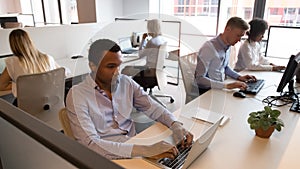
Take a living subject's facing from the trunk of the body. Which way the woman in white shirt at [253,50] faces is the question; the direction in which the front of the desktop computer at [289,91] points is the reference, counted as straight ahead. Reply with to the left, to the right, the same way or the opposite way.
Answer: the opposite way

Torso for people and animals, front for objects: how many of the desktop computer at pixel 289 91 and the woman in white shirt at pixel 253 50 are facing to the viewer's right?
1

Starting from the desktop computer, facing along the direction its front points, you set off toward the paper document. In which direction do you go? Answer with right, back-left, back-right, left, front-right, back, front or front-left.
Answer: front-left

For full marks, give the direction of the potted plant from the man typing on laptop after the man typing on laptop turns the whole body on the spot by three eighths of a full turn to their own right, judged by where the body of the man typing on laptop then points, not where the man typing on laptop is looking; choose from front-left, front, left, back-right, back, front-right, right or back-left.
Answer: back

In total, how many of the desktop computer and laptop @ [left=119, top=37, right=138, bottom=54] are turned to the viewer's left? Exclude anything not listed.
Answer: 1

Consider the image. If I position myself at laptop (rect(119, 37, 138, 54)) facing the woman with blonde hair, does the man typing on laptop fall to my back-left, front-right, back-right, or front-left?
front-left

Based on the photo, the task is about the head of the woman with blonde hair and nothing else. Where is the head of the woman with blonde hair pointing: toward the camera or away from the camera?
away from the camera

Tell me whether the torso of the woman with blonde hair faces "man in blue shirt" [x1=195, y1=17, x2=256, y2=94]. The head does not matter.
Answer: no

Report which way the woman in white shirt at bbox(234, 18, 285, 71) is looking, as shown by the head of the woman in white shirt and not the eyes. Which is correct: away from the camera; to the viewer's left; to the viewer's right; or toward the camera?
to the viewer's right

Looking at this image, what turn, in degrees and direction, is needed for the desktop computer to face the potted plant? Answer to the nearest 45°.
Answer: approximately 90° to its left

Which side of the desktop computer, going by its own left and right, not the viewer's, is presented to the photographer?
left

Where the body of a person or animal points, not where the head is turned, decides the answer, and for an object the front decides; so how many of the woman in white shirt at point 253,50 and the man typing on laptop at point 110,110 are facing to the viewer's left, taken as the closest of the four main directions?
0

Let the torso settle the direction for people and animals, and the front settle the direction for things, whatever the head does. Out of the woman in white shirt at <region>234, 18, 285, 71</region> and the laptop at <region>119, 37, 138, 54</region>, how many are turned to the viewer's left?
0

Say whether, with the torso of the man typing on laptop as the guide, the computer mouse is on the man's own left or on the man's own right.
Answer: on the man's own left

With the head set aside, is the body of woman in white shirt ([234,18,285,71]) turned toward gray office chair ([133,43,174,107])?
no

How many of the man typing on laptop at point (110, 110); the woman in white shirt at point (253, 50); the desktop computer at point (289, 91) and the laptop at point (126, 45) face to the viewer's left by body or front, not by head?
1

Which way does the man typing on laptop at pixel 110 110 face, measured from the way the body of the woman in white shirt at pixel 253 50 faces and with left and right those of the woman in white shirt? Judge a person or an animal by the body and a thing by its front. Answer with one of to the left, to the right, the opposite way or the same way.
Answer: the same way

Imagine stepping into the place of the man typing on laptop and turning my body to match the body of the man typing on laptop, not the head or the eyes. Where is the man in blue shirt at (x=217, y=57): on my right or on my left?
on my left

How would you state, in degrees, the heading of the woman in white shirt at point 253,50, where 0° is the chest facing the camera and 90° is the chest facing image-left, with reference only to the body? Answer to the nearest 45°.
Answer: approximately 270°
